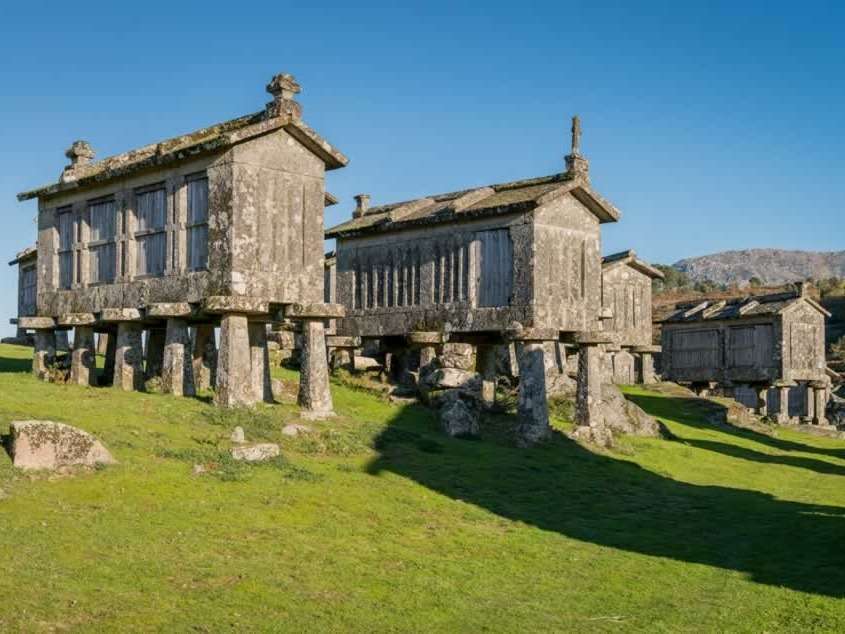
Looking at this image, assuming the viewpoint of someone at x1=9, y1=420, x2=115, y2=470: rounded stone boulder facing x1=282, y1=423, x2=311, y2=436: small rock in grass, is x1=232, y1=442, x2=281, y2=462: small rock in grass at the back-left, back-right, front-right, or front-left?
front-right
